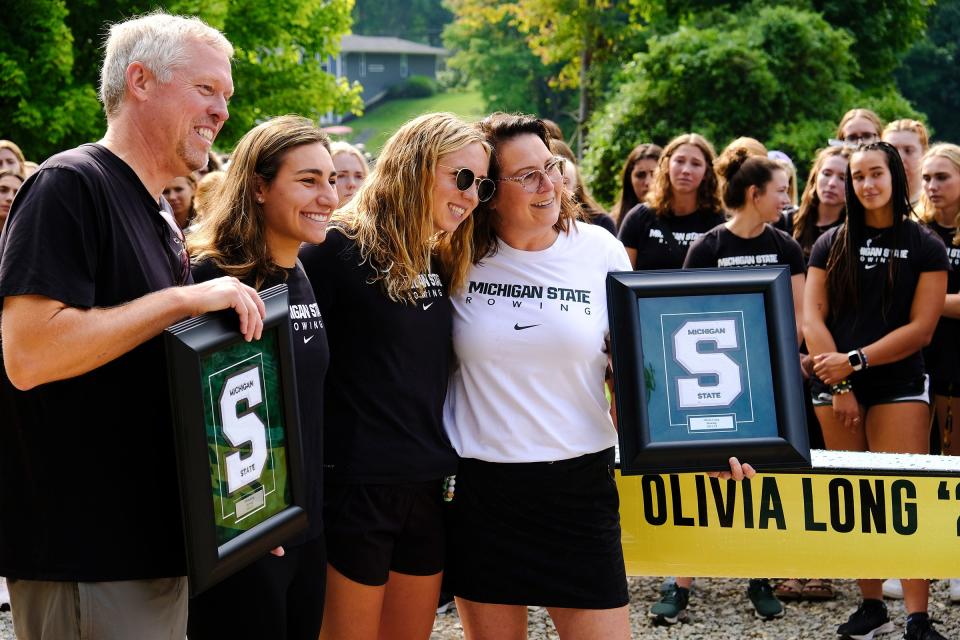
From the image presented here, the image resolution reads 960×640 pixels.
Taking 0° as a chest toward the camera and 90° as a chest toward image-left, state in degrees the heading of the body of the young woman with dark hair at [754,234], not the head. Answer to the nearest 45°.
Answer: approximately 0°

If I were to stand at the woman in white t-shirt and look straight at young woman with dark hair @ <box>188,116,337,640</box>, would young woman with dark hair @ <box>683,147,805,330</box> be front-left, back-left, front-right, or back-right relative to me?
back-right

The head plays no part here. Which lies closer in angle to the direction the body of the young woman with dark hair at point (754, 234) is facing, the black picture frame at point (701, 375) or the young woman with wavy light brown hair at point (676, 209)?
the black picture frame

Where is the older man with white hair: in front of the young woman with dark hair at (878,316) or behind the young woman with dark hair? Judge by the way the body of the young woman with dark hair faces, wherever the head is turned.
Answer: in front

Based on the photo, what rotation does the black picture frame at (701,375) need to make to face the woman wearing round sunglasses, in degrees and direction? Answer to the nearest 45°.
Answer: approximately 90° to its right

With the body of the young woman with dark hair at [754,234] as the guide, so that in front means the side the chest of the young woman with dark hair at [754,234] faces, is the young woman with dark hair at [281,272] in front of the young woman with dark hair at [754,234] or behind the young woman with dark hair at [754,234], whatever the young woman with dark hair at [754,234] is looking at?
in front

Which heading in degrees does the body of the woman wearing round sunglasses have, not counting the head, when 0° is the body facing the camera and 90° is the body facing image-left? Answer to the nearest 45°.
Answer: approximately 315°

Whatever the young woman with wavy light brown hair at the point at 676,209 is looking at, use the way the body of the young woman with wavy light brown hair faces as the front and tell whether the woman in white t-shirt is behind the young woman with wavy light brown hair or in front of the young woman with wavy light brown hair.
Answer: in front

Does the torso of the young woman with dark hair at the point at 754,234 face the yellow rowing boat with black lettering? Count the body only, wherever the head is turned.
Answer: yes

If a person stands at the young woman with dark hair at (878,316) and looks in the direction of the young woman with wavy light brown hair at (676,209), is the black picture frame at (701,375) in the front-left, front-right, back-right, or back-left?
back-left
